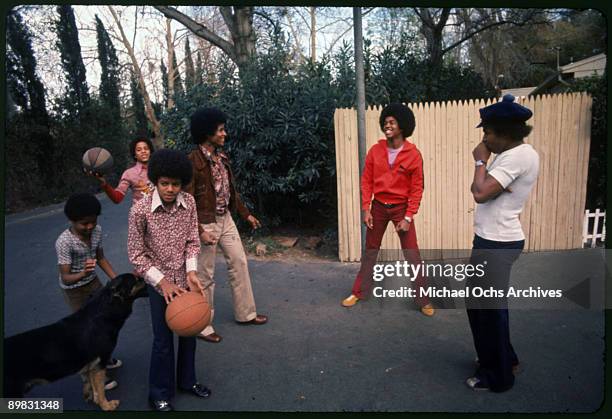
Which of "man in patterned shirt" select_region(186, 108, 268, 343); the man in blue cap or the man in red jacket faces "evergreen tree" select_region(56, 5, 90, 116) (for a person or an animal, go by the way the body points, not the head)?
the man in blue cap

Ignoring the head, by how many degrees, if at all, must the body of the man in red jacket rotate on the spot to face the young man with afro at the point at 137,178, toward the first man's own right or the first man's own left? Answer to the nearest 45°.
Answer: approximately 90° to the first man's own right

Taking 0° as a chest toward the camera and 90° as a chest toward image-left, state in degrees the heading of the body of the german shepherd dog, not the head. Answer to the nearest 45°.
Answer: approximately 270°

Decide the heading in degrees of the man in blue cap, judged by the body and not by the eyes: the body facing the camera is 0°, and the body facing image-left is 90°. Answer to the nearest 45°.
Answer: approximately 90°

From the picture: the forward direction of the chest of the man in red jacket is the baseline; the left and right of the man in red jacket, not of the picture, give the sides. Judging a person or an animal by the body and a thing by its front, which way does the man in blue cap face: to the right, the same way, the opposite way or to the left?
to the right

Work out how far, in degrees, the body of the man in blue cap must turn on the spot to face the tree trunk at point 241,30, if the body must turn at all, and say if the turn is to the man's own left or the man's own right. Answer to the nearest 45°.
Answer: approximately 45° to the man's own right

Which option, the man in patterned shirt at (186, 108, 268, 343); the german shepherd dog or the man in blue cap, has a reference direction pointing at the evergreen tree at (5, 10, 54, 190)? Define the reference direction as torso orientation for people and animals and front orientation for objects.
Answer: the man in blue cap

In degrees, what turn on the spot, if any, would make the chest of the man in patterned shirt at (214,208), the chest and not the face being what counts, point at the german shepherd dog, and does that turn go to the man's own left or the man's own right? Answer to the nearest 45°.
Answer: approximately 90° to the man's own right

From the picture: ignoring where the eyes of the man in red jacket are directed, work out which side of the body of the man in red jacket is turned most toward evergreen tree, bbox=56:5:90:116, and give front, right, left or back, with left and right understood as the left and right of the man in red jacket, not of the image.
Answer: right

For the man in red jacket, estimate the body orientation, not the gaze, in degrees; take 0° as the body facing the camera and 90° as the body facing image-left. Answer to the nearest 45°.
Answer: approximately 0°

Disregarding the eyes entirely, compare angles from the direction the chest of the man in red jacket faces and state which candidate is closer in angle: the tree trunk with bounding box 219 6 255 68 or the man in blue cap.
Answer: the man in blue cap

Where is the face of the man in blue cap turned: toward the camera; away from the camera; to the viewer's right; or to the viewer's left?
to the viewer's left
